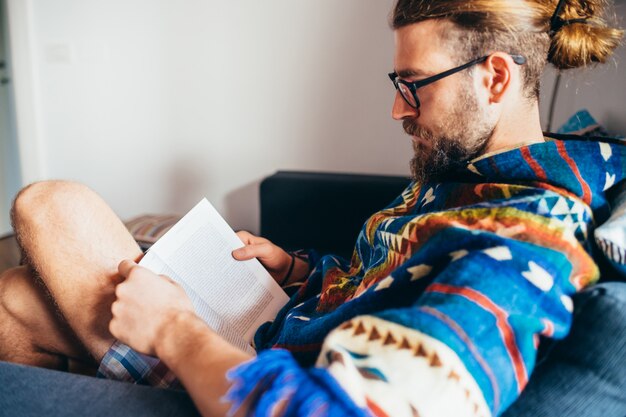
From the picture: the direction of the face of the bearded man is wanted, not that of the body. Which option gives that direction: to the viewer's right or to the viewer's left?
to the viewer's left

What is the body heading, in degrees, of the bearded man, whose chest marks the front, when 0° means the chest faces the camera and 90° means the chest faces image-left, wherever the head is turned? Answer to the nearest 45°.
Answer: approximately 90°
